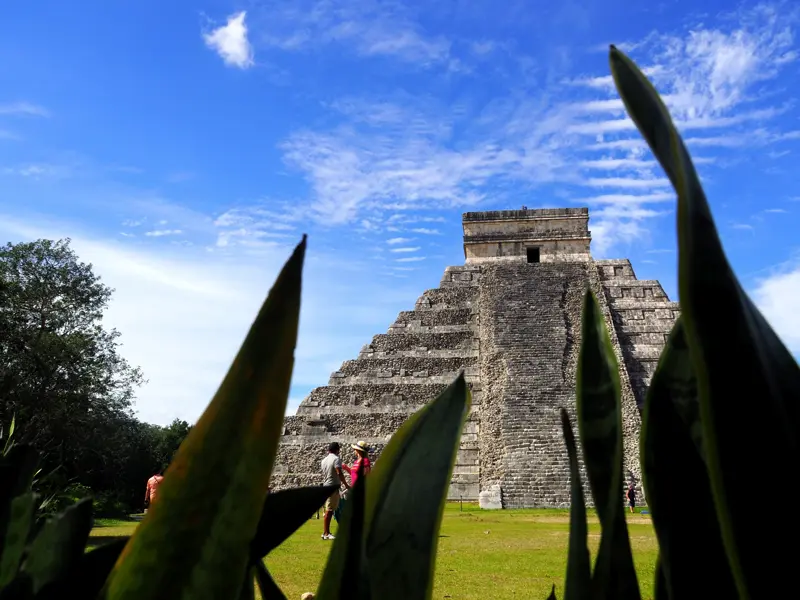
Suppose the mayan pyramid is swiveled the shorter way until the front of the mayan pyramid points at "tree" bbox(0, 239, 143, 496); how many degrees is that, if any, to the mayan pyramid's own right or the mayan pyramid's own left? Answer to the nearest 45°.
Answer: approximately 90° to the mayan pyramid's own right

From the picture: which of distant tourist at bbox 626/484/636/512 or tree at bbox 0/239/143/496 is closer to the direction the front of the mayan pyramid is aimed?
the distant tourist

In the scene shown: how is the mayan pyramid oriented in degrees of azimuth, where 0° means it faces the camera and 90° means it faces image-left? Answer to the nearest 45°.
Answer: approximately 0°
